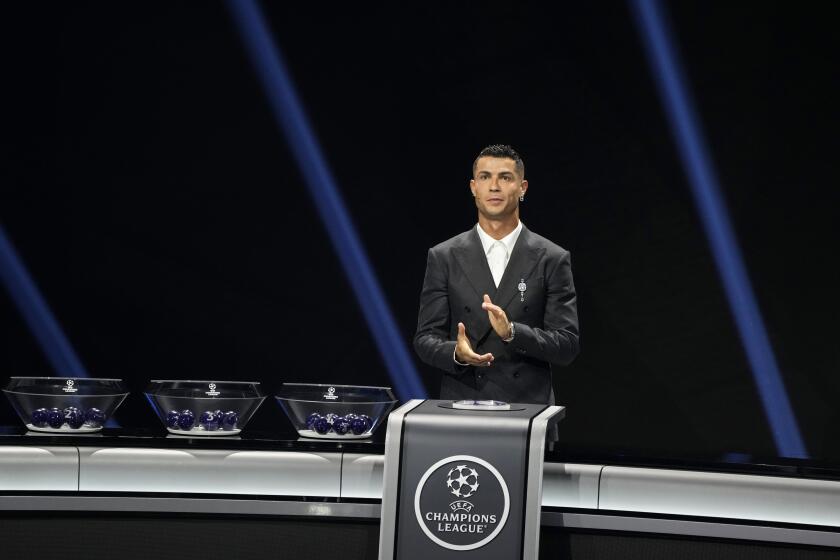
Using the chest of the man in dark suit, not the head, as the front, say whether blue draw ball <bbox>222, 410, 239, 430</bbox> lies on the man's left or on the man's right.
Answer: on the man's right

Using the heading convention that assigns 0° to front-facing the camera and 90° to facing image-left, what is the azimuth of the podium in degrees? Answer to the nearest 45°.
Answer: approximately 0°

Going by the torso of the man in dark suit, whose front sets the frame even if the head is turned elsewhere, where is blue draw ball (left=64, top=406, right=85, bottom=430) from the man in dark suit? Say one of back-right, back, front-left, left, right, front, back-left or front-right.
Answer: right

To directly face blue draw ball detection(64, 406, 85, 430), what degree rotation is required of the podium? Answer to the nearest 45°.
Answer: approximately 90° to its right

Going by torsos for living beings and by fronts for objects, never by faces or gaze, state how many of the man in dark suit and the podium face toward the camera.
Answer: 2

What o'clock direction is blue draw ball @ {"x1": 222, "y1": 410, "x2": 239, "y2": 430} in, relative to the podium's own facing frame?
The blue draw ball is roughly at 4 o'clock from the podium.
